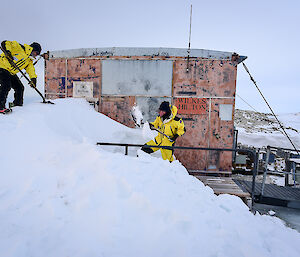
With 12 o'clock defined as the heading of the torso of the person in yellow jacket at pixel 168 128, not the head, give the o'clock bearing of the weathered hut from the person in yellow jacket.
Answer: The weathered hut is roughly at 5 o'clock from the person in yellow jacket.

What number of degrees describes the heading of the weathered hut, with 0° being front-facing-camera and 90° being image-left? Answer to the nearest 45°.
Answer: approximately 0°

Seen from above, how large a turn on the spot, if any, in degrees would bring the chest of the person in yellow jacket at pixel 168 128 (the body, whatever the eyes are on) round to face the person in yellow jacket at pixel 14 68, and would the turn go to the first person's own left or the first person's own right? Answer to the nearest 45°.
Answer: approximately 45° to the first person's own right

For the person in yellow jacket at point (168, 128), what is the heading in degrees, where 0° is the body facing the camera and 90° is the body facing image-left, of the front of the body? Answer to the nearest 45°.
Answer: approximately 45°

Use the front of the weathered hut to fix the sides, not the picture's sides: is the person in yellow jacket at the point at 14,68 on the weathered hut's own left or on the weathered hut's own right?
on the weathered hut's own right
